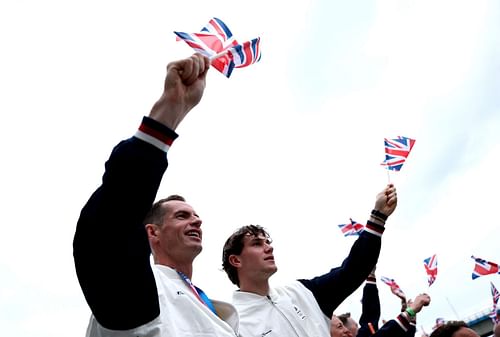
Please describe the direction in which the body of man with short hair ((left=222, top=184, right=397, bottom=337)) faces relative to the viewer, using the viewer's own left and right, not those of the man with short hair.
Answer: facing the viewer and to the right of the viewer

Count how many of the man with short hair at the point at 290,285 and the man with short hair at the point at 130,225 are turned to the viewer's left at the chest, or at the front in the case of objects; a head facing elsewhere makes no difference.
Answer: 0

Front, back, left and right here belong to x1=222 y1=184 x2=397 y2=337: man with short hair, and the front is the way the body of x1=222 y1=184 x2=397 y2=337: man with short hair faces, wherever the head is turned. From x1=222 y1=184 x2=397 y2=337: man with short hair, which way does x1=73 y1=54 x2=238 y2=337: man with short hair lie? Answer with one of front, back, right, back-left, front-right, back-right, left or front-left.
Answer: front-right

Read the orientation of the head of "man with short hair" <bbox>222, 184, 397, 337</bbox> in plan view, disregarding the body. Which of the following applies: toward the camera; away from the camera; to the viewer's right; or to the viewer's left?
to the viewer's right

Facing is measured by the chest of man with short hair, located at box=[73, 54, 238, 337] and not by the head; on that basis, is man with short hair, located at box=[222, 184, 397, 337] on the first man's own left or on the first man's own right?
on the first man's own left

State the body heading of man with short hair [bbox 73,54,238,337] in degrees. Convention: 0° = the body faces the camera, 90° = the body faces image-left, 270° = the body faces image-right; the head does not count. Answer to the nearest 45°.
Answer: approximately 315°
